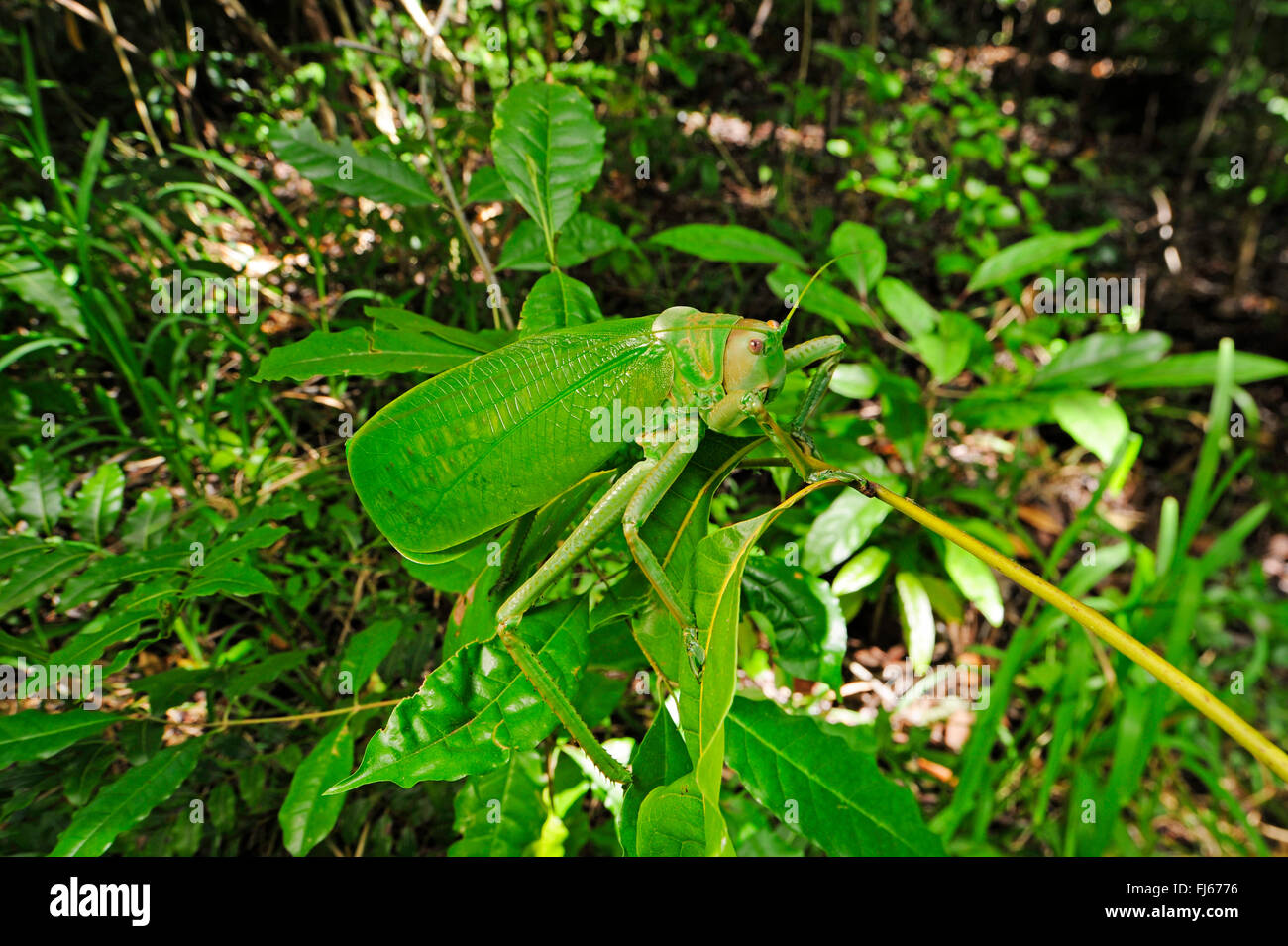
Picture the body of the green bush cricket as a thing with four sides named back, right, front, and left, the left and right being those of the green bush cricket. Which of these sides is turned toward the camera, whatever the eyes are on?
right
